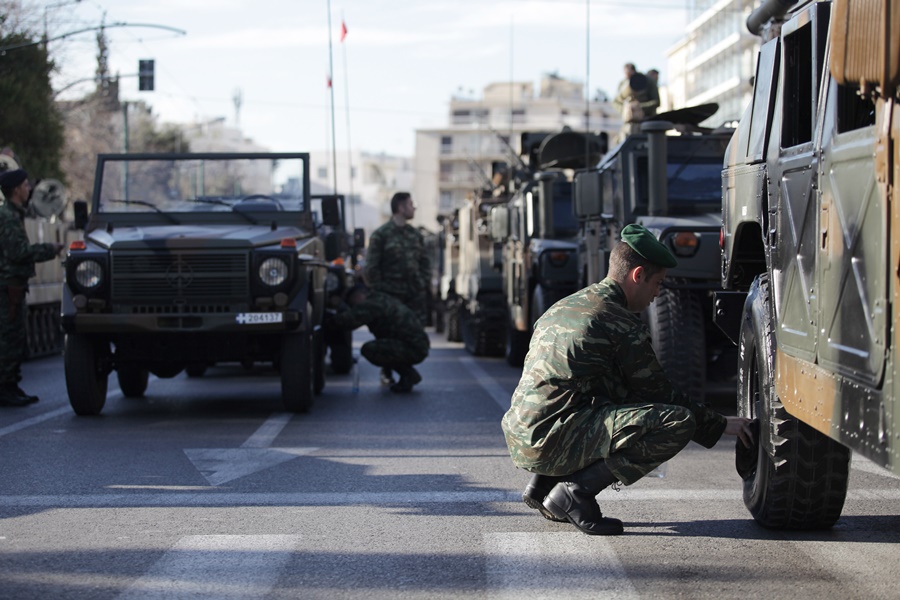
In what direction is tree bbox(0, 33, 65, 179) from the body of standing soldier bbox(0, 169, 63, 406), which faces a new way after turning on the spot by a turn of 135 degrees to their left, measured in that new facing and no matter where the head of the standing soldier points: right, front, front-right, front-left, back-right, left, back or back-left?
front-right

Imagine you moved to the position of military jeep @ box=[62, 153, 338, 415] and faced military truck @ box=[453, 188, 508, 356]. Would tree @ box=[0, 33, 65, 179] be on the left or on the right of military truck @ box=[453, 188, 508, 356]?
left

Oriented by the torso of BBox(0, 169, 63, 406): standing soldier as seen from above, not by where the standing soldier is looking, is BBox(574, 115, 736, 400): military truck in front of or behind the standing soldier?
in front

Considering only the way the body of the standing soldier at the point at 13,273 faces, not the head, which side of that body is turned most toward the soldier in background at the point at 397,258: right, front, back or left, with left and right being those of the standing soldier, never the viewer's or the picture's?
front

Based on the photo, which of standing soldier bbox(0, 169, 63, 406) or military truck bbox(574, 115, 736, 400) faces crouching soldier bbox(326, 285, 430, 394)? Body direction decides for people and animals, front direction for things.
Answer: the standing soldier

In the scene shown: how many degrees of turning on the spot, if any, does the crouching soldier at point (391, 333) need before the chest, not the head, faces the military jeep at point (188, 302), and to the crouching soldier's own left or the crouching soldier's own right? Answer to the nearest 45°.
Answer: approximately 45° to the crouching soldier's own left

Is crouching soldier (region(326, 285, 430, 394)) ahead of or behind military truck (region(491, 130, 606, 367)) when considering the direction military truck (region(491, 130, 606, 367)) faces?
ahead

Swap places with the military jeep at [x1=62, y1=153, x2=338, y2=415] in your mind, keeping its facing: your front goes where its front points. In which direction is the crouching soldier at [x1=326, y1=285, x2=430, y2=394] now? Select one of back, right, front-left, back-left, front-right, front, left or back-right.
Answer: back-left

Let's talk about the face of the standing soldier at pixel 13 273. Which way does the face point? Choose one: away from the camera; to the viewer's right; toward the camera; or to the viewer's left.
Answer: to the viewer's right

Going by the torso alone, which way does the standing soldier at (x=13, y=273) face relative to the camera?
to the viewer's right
